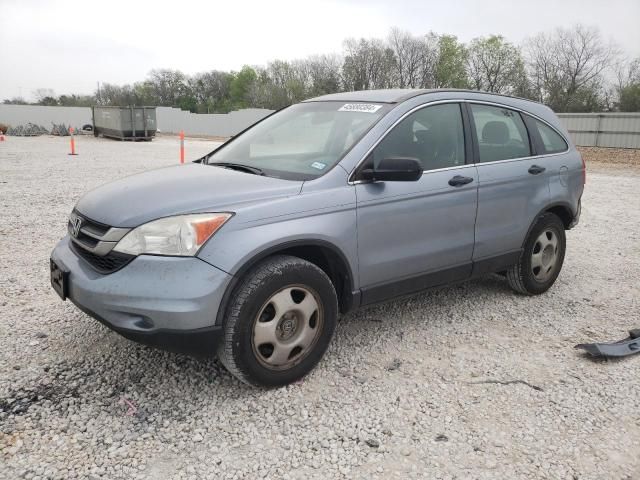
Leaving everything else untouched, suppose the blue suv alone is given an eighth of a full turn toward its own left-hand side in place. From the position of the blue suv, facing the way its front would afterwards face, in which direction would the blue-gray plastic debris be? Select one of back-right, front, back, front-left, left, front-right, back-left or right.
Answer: left

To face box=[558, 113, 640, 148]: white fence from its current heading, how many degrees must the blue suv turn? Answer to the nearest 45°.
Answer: approximately 180°

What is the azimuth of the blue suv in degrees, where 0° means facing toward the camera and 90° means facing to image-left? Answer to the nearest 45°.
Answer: approximately 45°

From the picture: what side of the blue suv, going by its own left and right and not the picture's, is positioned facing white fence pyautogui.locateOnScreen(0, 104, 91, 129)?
right
